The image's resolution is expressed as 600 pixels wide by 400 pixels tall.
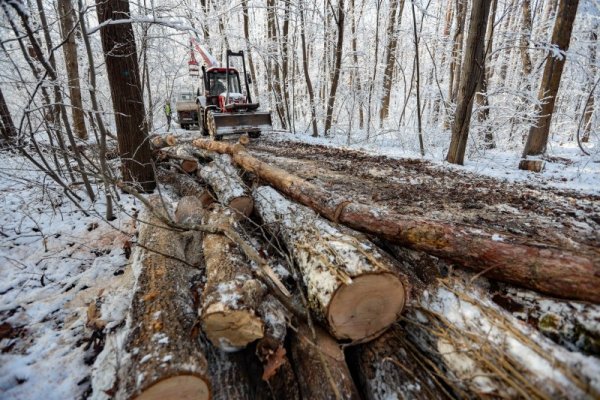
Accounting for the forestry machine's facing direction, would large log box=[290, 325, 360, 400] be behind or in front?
in front

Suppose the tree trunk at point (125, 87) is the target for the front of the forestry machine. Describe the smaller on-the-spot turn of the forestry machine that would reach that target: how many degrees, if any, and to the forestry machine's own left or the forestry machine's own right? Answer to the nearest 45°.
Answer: approximately 45° to the forestry machine's own right

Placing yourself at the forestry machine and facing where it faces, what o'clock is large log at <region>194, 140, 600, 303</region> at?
The large log is roughly at 1 o'clock from the forestry machine.

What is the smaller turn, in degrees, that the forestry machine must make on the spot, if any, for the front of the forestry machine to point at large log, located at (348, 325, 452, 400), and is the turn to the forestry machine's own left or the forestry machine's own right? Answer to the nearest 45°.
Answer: approximately 45° to the forestry machine's own right

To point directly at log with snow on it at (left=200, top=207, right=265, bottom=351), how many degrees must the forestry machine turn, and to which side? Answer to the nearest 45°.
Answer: approximately 45° to its right

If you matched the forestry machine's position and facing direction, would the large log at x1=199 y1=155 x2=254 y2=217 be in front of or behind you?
in front

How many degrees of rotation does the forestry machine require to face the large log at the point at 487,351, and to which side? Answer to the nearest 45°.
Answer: approximately 45° to its right

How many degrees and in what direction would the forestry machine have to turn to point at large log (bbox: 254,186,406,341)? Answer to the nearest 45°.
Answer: approximately 45° to its right
